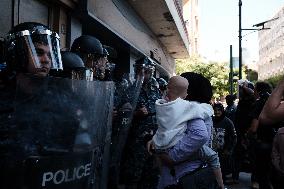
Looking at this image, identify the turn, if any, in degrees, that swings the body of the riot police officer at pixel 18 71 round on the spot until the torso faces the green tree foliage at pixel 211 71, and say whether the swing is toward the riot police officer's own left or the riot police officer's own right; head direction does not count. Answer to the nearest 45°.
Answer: approximately 90° to the riot police officer's own left

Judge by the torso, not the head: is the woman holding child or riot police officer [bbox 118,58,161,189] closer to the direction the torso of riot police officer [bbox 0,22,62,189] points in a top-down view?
the woman holding child

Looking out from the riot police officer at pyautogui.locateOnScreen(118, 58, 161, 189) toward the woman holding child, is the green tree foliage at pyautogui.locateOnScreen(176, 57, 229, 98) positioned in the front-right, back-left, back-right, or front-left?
back-left

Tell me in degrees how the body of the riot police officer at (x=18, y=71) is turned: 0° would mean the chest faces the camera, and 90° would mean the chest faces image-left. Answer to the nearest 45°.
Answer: approximately 315°

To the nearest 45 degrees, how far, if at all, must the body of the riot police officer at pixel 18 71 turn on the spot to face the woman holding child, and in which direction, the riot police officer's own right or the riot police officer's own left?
approximately 45° to the riot police officer's own left
